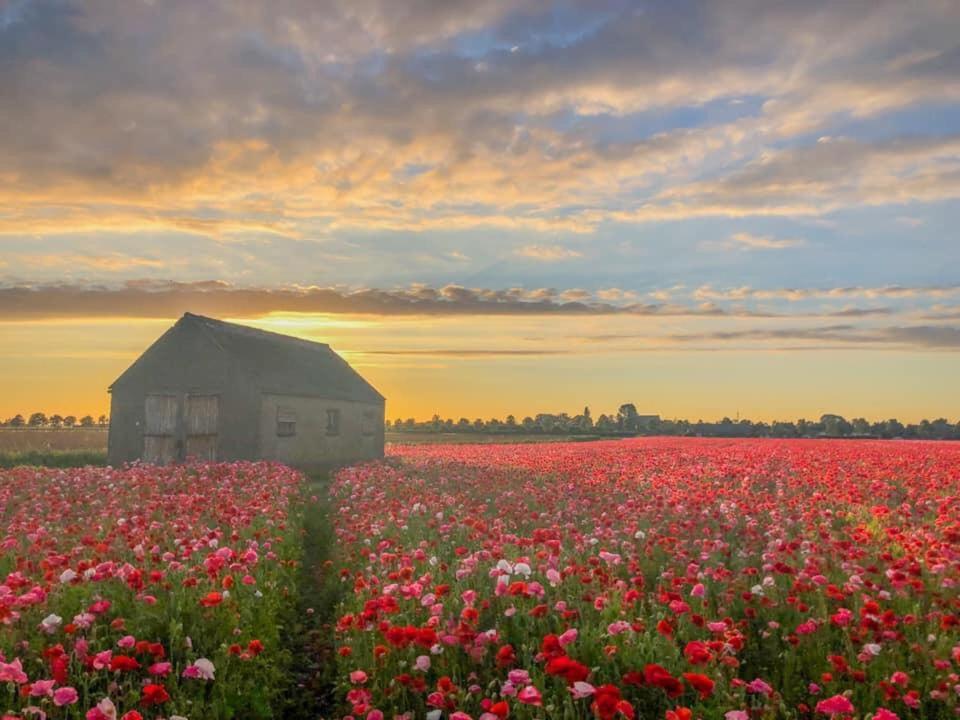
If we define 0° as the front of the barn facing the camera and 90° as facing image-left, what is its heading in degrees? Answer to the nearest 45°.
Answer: approximately 45°

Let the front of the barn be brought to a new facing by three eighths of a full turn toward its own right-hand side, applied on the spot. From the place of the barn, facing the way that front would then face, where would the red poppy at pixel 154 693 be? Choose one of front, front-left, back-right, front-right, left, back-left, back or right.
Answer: back
